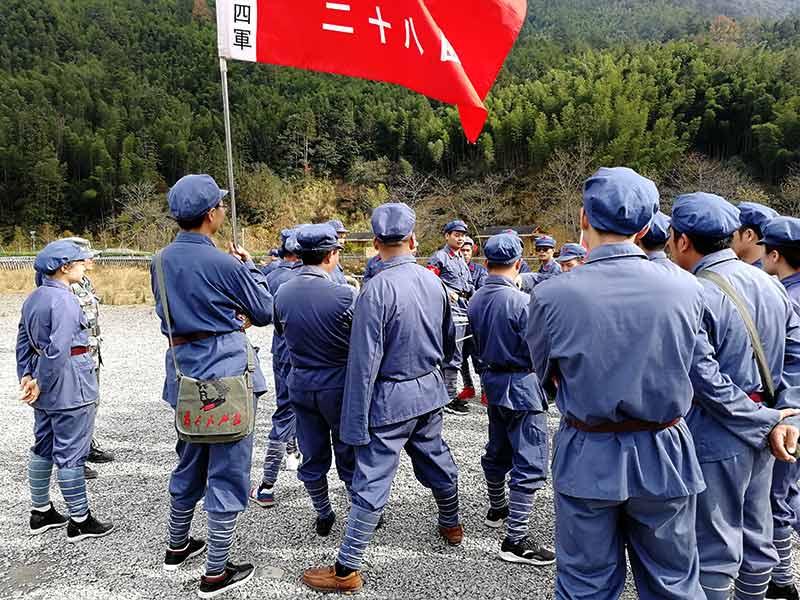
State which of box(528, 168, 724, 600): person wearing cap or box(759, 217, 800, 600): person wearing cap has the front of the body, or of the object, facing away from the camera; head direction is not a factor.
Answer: box(528, 168, 724, 600): person wearing cap

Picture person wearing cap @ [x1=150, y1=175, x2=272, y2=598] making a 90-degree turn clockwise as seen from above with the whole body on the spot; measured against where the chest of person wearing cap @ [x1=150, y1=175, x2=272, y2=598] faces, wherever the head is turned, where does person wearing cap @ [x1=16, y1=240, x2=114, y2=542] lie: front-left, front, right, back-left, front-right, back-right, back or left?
back

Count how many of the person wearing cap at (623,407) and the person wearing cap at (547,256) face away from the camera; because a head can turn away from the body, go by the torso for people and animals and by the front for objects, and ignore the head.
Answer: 1

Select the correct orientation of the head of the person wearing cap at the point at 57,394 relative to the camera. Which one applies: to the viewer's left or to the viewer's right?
to the viewer's right

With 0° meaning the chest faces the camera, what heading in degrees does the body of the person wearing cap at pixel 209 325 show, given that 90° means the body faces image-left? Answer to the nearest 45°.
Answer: approximately 225°

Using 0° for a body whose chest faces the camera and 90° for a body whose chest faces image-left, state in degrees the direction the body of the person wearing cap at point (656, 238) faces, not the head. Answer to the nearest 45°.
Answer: approximately 135°

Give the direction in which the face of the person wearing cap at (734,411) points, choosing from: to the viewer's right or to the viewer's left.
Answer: to the viewer's left

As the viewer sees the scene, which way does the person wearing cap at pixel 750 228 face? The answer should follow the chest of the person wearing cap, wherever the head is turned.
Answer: to the viewer's left

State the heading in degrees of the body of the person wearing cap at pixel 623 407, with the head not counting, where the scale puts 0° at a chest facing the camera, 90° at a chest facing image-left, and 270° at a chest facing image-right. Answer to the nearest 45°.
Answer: approximately 180°

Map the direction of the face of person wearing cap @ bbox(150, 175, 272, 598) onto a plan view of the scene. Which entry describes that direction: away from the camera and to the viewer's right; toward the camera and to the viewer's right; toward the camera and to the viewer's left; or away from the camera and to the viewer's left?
away from the camera and to the viewer's right

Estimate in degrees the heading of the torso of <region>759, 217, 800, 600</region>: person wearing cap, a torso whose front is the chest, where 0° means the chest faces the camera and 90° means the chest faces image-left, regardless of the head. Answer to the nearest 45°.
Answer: approximately 90°
